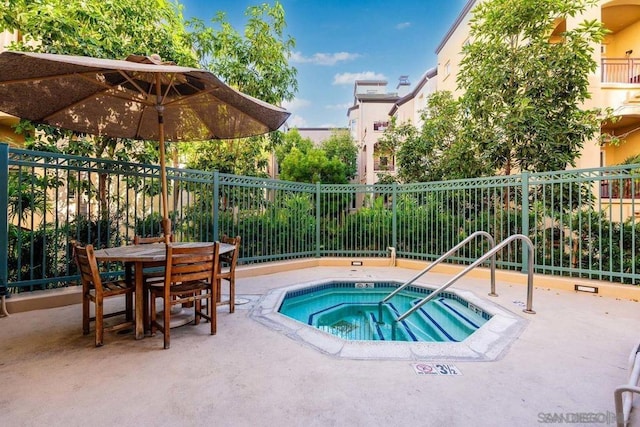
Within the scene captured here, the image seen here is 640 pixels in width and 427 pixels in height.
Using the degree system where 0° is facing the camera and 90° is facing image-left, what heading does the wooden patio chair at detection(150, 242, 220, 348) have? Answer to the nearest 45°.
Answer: approximately 135°

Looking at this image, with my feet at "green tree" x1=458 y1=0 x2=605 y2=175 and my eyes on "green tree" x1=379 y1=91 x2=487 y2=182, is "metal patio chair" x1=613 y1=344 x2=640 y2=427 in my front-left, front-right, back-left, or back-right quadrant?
back-left

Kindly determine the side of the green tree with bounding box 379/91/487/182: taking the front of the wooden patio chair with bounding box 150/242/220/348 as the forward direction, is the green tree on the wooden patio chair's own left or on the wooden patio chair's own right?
on the wooden patio chair's own right

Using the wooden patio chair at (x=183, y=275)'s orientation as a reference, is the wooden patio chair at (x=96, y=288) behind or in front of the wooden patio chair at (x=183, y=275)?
in front

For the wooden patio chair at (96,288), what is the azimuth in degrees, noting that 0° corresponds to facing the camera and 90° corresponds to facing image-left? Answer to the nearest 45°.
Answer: approximately 225°

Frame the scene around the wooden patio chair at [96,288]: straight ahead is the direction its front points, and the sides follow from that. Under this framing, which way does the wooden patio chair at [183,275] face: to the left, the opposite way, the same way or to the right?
to the left

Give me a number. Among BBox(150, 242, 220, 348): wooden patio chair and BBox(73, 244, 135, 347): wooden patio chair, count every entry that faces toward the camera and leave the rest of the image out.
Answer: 0
